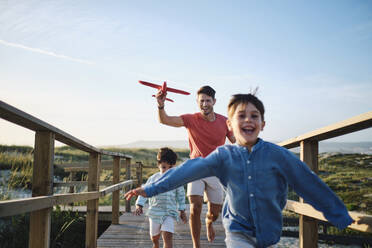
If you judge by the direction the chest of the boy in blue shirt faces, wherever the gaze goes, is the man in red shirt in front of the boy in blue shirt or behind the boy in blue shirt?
behind

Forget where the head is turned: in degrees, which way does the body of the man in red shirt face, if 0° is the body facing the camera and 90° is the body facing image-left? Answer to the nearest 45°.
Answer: approximately 0°

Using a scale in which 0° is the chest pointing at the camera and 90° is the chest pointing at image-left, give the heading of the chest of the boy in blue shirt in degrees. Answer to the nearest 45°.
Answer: approximately 0°

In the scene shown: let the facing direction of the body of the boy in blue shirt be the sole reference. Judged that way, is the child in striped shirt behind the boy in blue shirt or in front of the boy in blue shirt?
behind

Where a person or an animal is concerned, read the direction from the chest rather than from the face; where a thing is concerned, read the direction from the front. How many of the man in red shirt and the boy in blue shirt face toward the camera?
2

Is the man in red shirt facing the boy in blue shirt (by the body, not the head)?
yes
